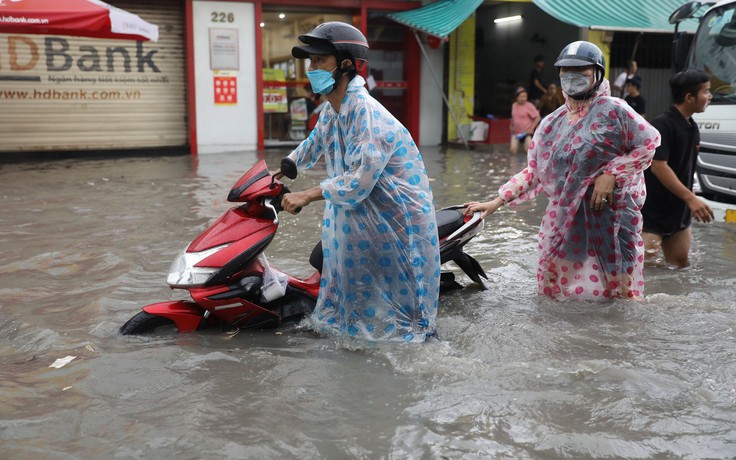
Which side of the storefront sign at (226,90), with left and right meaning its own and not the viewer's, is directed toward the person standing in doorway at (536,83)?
left

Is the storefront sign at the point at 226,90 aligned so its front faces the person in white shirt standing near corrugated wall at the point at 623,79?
no

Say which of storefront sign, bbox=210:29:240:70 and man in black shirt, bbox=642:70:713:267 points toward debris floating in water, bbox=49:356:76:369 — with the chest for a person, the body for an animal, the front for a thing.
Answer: the storefront sign

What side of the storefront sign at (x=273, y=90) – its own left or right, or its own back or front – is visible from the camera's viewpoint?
front

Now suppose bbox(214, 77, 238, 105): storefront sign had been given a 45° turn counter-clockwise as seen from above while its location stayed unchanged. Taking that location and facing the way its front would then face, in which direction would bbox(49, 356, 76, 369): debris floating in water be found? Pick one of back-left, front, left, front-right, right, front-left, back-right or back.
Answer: front-right

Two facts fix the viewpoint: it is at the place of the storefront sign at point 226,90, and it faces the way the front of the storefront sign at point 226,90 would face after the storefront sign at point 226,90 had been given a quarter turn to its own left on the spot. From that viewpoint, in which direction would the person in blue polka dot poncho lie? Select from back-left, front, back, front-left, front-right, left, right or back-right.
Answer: right

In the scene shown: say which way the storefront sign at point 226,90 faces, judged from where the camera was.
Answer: facing the viewer

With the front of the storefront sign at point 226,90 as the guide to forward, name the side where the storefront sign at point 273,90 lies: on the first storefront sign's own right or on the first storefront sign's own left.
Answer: on the first storefront sign's own left

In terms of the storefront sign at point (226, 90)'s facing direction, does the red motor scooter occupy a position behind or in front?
in front

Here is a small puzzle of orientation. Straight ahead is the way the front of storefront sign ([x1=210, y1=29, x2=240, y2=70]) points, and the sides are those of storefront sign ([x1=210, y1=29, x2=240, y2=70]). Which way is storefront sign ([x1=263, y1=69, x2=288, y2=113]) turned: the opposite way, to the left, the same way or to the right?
the same way

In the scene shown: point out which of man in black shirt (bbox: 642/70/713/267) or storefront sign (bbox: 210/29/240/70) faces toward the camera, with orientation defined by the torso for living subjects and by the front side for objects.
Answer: the storefront sign

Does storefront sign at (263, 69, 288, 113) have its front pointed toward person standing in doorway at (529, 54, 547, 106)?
no

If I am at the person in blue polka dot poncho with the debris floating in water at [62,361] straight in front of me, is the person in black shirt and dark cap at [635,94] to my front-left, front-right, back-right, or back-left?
back-right
